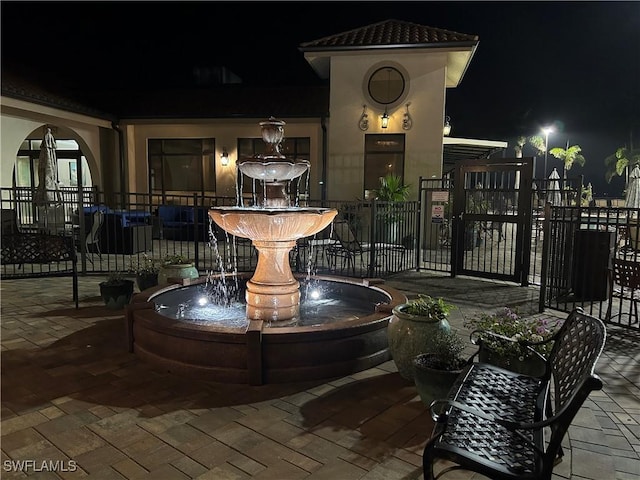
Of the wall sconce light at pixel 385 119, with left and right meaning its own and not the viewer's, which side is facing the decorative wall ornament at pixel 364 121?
right

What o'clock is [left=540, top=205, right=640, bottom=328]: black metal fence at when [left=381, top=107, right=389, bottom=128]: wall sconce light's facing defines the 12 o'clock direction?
The black metal fence is roughly at 11 o'clock from the wall sconce light.

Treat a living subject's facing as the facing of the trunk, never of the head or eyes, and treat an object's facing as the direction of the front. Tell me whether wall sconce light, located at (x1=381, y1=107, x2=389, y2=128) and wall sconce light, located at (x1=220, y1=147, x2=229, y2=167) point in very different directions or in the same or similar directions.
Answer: same or similar directions

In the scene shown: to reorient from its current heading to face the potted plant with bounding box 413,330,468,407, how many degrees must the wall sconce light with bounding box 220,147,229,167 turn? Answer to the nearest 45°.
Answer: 0° — it already faces it

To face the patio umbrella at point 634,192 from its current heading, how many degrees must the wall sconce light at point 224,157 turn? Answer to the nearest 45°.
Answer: approximately 45° to its left

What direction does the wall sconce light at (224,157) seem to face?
toward the camera

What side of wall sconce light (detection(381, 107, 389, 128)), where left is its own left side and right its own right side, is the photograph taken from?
front

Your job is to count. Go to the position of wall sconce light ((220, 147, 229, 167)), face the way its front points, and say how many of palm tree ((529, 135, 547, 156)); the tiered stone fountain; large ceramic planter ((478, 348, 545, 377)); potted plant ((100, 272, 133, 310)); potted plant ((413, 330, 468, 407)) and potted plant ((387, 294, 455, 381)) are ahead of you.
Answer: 5

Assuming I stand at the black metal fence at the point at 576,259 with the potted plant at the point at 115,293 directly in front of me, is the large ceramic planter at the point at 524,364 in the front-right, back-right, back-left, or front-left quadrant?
front-left

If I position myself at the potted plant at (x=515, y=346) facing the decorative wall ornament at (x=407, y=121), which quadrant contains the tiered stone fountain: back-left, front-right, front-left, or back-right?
front-left

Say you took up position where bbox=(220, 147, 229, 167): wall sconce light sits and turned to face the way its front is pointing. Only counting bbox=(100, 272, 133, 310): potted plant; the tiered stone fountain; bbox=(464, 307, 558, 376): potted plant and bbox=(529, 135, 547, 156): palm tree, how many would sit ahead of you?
3

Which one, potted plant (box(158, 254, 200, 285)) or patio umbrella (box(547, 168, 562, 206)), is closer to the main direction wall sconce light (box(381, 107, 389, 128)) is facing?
the potted plant

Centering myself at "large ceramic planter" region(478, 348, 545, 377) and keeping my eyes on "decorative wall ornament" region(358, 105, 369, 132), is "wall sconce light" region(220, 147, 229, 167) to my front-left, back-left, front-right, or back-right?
front-left

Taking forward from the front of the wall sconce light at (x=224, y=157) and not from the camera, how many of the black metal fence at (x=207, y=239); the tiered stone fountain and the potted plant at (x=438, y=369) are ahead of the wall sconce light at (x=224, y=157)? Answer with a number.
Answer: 3

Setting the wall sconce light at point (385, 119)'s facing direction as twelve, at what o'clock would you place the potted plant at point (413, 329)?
The potted plant is roughly at 12 o'clock from the wall sconce light.

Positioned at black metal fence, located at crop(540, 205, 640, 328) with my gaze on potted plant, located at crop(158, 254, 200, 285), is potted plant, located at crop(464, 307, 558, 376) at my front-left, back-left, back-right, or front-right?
front-left

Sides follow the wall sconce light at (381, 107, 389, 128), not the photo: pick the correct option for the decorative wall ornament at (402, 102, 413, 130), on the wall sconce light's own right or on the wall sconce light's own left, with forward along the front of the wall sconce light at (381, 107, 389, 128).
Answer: on the wall sconce light's own left
